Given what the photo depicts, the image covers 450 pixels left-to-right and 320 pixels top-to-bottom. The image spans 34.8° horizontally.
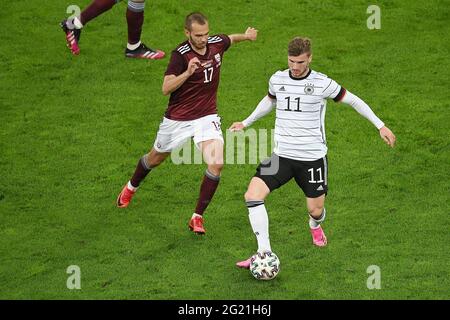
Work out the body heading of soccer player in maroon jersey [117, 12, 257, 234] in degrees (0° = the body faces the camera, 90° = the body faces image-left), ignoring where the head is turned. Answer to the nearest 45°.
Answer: approximately 315°

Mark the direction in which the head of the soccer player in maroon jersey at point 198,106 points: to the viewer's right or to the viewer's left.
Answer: to the viewer's right

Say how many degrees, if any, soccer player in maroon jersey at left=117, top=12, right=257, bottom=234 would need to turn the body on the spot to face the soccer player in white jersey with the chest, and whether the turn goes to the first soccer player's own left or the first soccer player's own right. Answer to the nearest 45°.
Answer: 0° — they already face them
